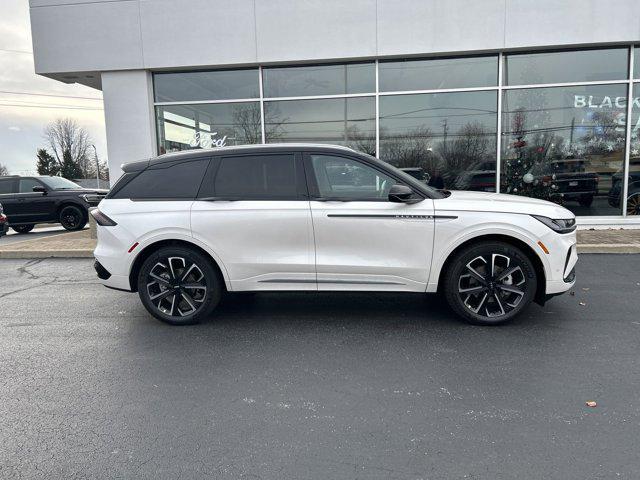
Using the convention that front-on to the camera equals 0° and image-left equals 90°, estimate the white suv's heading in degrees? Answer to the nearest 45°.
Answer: approximately 270°

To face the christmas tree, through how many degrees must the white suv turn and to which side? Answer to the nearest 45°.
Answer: approximately 45° to its left

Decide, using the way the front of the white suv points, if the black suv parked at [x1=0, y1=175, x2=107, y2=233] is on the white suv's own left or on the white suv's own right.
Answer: on the white suv's own left

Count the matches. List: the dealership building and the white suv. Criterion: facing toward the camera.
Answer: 1

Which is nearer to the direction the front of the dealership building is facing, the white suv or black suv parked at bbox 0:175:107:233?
the white suv

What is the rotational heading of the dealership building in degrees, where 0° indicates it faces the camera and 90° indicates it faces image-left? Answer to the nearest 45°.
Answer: approximately 0°

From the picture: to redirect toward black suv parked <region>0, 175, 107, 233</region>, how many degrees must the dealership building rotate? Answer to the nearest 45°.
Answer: approximately 90° to its right

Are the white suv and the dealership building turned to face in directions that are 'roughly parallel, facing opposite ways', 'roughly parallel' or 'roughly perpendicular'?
roughly perpendicular

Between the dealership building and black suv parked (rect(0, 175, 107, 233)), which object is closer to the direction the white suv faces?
the dealership building

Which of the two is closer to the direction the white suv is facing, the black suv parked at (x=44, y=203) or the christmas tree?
the christmas tree
